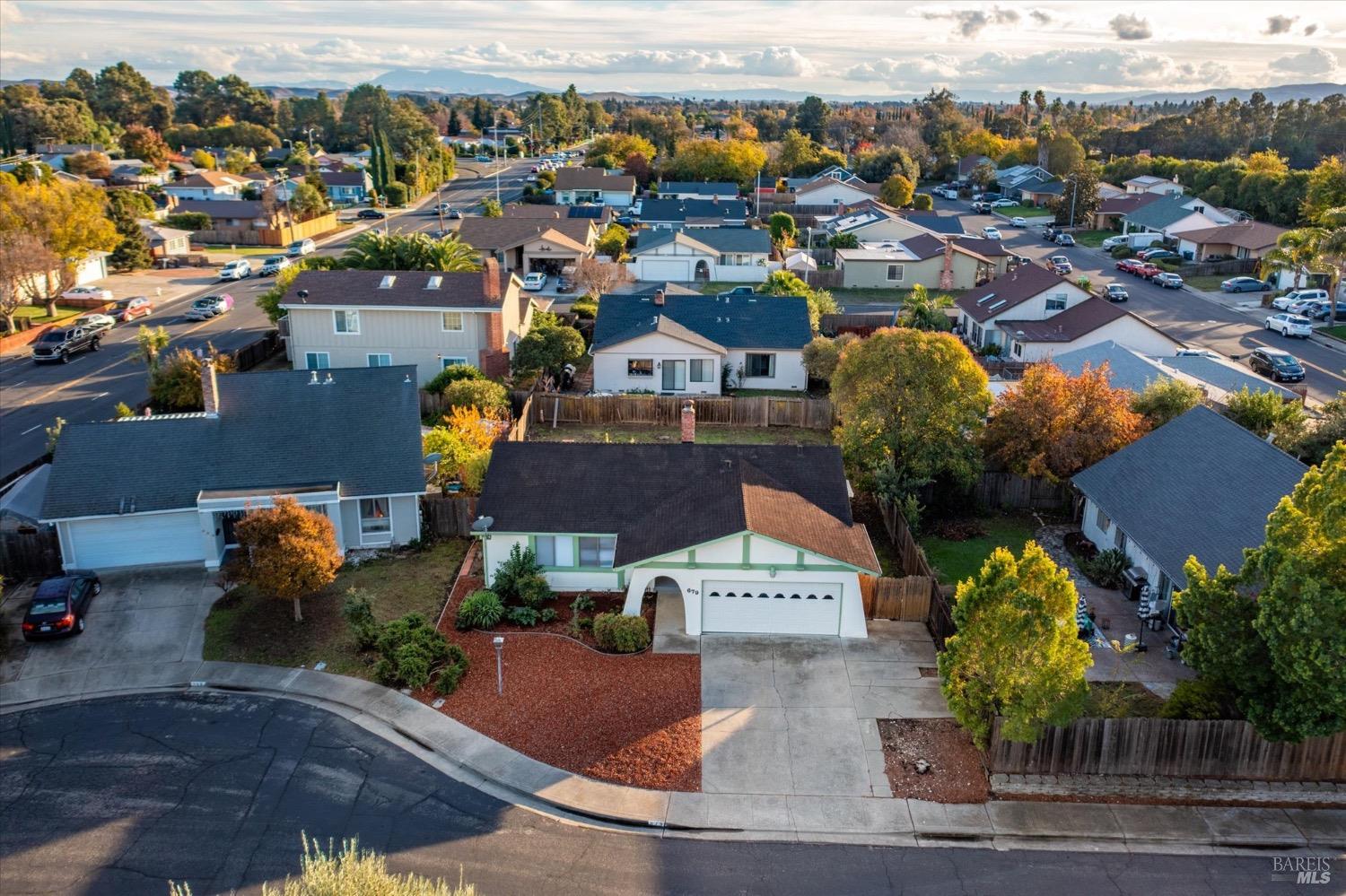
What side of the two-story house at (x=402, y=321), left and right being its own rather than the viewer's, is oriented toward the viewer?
back

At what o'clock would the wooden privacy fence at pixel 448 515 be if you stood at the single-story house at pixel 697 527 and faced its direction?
The wooden privacy fence is roughly at 4 o'clock from the single-story house.

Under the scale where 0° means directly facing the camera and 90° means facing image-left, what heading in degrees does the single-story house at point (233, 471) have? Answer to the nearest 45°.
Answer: approximately 0°

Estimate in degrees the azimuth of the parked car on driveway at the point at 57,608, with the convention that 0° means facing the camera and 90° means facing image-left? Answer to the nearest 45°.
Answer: approximately 225°

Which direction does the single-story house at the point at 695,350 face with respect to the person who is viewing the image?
facing away from the viewer

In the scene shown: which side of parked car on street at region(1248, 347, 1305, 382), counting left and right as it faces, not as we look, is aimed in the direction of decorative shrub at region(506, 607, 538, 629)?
right

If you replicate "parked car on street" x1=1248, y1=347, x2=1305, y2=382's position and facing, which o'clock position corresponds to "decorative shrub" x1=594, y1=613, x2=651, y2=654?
The decorative shrub is roughly at 2 o'clock from the parked car on street.

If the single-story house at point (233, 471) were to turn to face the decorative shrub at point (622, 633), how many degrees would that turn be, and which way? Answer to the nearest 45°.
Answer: approximately 45° to its left

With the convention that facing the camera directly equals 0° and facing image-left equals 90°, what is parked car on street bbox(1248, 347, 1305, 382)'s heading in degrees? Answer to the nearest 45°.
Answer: approximately 315°

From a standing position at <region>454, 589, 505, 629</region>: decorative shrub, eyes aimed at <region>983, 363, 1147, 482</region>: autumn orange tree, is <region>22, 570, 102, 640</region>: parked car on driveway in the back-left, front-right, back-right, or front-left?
back-left
